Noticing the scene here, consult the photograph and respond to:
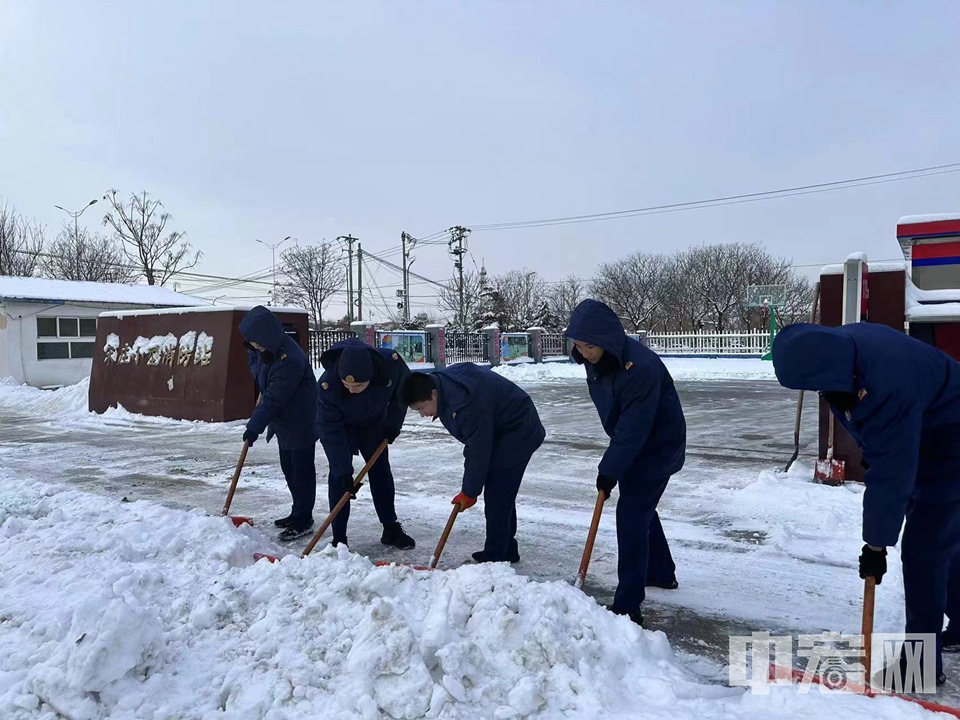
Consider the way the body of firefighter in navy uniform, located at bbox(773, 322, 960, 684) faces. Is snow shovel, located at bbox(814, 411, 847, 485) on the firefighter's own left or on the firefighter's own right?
on the firefighter's own right

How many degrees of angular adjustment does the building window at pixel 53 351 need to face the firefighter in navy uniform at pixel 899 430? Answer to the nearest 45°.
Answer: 0° — it already faces them

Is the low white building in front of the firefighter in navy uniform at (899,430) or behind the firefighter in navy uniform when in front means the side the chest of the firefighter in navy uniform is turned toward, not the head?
in front

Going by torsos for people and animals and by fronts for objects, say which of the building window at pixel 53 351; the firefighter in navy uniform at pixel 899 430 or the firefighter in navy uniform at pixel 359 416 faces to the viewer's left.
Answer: the firefighter in navy uniform at pixel 899 430

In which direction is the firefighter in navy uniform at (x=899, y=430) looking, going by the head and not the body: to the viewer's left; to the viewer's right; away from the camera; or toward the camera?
to the viewer's left

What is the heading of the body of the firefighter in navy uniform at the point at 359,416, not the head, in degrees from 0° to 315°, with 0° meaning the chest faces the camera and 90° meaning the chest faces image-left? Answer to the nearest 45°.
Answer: approximately 0°

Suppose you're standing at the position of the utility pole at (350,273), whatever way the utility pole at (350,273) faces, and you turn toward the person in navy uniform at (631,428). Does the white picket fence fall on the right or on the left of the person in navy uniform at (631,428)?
left

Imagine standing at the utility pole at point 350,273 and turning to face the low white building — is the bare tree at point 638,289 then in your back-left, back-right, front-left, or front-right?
back-left

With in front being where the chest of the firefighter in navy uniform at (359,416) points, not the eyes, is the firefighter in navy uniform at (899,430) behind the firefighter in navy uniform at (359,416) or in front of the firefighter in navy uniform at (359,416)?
in front

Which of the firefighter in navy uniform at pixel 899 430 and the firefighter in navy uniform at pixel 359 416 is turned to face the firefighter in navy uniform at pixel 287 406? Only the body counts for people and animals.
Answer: the firefighter in navy uniform at pixel 899 430

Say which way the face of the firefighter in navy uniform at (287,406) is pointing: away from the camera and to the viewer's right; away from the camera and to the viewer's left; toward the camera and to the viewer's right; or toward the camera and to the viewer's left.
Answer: toward the camera and to the viewer's left

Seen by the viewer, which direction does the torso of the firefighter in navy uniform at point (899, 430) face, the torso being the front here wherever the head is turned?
to the viewer's left

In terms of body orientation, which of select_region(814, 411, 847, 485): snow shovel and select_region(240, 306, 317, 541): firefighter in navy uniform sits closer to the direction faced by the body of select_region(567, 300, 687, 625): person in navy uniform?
the firefighter in navy uniform
